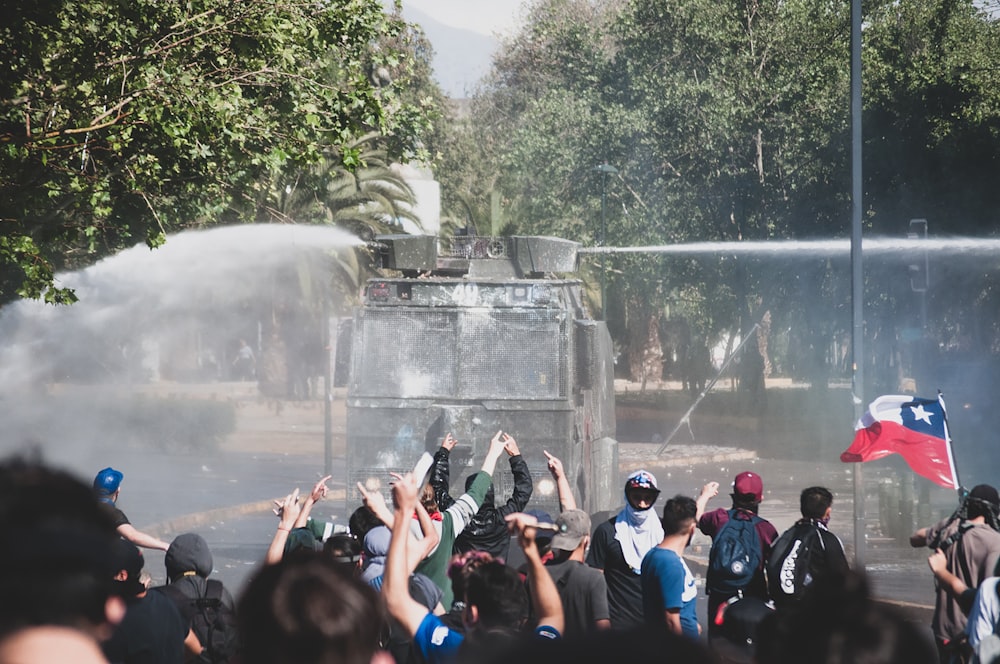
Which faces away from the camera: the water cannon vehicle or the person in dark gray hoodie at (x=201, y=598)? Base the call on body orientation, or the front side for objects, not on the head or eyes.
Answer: the person in dark gray hoodie

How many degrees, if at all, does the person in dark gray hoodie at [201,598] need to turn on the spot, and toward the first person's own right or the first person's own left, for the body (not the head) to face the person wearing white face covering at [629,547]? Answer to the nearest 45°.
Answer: approximately 90° to the first person's own right

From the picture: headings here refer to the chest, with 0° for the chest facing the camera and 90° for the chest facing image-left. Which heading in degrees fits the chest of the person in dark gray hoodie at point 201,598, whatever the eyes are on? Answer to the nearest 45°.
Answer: approximately 180°

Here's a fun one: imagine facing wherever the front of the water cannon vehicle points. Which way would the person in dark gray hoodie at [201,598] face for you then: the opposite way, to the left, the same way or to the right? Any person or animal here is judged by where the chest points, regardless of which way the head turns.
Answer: the opposite way

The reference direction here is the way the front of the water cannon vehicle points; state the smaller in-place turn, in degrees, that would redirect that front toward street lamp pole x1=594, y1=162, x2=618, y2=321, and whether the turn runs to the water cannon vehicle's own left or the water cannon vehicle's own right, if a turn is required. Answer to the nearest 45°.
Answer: approximately 180°

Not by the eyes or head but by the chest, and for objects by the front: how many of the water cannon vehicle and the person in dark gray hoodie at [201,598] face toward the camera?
1

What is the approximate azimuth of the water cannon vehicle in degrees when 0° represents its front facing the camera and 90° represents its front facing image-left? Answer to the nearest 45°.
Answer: approximately 0°

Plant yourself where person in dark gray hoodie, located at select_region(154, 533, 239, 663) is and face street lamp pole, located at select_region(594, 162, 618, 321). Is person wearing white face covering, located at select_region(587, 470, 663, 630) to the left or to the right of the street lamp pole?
right

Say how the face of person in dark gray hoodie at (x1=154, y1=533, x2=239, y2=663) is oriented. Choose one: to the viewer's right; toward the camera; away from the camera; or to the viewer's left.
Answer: away from the camera

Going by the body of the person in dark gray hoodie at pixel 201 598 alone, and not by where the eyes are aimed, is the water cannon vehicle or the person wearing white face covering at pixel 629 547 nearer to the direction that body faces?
the water cannon vehicle
